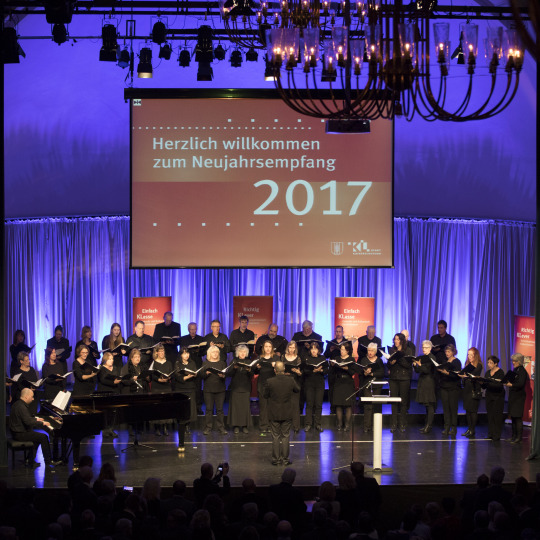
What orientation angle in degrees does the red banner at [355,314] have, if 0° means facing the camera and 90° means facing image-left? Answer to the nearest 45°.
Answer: approximately 0°

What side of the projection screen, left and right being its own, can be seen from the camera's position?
front

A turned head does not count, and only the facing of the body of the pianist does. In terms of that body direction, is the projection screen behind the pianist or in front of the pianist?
in front

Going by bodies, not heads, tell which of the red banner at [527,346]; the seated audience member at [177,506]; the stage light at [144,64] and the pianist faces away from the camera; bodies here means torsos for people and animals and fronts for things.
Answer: the seated audience member

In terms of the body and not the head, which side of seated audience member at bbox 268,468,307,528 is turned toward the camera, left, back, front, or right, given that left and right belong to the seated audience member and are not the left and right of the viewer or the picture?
back

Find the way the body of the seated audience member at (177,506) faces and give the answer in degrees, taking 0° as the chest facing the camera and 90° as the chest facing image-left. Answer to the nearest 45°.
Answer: approximately 180°

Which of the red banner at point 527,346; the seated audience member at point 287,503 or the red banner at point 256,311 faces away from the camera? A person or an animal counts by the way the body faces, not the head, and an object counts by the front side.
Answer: the seated audience member

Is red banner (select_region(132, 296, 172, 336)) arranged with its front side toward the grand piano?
yes

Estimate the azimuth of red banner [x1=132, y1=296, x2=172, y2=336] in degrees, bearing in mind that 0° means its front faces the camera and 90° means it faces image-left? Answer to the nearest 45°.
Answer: approximately 0°

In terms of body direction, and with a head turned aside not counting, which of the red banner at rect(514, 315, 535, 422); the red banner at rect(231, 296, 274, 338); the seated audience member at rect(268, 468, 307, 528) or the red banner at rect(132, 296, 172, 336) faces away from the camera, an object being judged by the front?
the seated audience member
